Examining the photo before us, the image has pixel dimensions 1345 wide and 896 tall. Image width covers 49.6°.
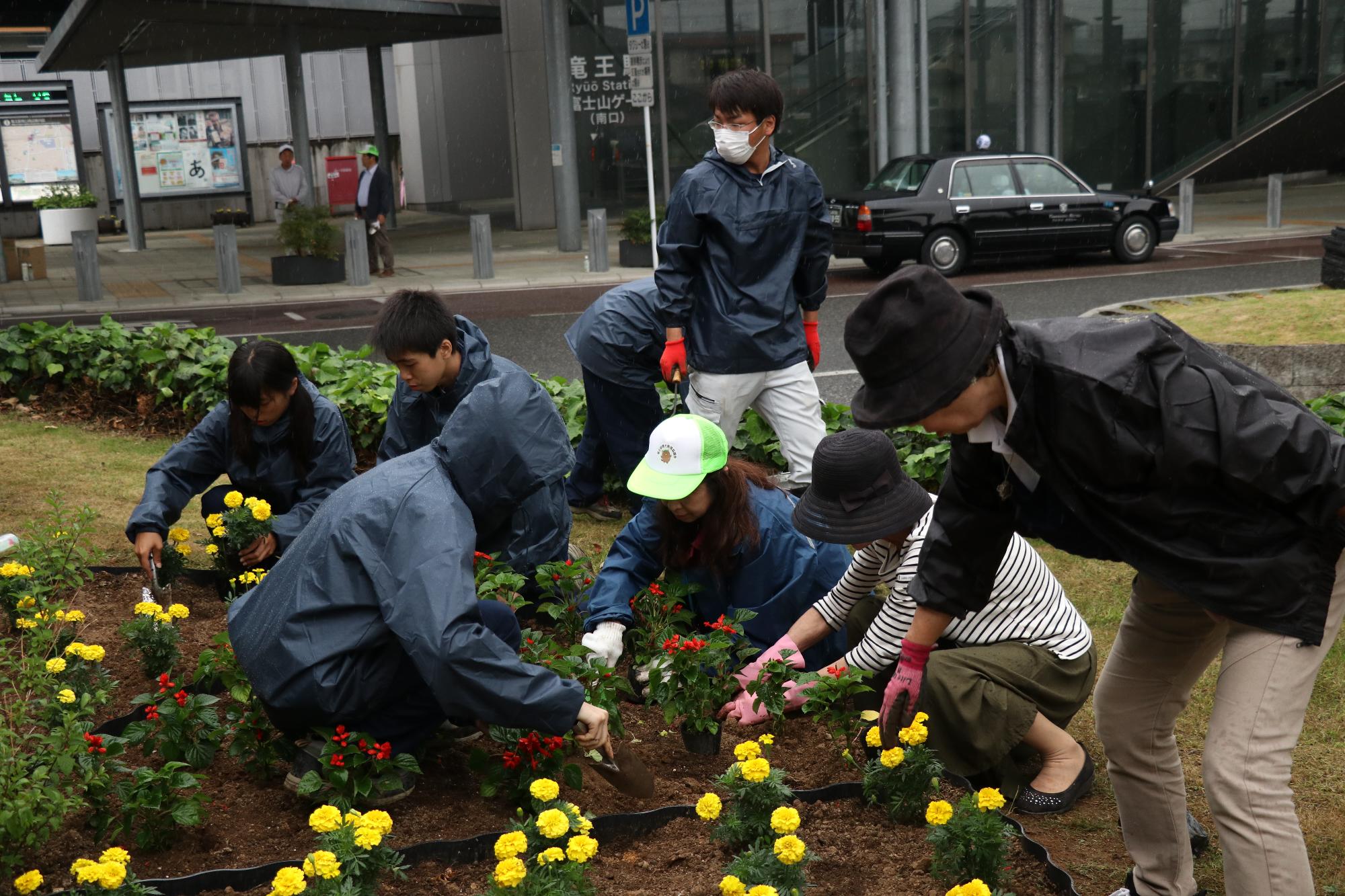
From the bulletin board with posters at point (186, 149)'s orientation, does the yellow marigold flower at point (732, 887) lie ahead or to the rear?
ahead

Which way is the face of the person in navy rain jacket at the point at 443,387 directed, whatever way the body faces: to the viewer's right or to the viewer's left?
to the viewer's left

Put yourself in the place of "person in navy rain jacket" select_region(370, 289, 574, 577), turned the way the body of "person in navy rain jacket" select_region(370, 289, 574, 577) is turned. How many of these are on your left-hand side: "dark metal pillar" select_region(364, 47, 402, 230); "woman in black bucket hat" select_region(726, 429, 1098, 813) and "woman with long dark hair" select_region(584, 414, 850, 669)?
2

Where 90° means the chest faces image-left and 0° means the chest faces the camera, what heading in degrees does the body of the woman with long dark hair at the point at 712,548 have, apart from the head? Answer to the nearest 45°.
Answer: approximately 45°

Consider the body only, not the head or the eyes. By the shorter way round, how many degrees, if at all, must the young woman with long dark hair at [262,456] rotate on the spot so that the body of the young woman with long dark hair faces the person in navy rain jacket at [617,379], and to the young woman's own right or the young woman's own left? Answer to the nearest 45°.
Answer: approximately 180°

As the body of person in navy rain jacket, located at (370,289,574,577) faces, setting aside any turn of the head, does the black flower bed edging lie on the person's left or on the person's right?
on the person's left

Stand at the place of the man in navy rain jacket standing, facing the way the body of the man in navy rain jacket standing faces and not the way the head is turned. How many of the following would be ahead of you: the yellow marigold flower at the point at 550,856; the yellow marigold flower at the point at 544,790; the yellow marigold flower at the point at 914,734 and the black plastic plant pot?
4

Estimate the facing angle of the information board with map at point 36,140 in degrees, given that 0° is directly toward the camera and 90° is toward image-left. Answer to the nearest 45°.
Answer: approximately 0°

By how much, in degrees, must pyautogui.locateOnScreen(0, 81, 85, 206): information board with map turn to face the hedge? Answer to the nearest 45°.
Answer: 0° — it already faces it

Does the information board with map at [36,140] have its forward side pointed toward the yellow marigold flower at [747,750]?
yes

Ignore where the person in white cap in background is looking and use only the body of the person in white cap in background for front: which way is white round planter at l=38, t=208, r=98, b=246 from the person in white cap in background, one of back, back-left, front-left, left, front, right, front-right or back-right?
back-right
